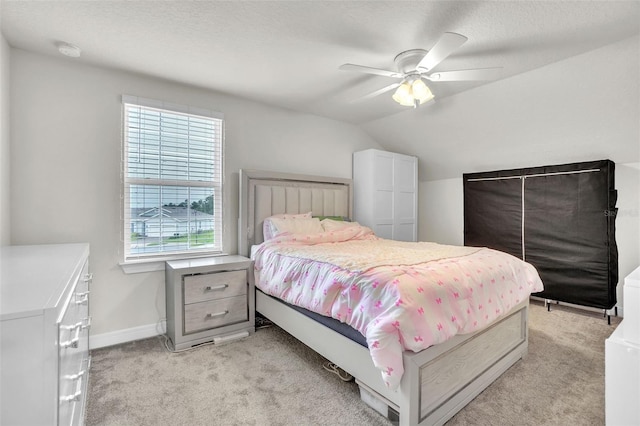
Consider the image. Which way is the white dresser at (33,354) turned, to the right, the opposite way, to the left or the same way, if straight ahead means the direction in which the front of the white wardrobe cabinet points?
to the left

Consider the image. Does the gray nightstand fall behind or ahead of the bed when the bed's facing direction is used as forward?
behind

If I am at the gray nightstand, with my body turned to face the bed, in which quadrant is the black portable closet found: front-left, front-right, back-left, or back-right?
front-left

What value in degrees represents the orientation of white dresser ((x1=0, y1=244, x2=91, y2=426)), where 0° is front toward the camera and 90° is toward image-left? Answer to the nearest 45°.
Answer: approximately 270°

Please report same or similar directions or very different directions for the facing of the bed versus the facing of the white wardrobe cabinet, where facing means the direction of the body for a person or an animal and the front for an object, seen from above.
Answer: same or similar directions

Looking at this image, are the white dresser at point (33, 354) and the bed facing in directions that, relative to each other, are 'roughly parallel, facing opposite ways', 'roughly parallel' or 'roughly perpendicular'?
roughly perpendicular

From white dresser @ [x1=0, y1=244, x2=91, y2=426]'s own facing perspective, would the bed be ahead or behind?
ahead

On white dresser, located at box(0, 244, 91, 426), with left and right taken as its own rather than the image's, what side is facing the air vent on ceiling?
left

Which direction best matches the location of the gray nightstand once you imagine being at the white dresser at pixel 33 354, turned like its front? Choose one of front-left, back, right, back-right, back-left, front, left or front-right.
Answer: front-left

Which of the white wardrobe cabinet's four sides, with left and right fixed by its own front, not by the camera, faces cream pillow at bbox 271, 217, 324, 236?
right
